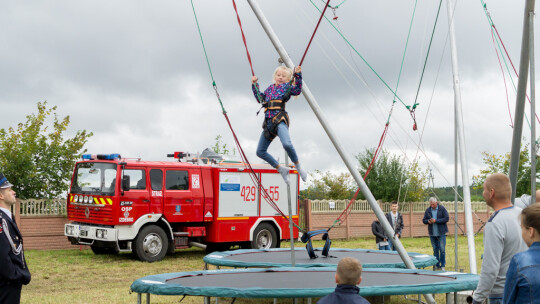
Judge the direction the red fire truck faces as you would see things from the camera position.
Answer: facing the viewer and to the left of the viewer

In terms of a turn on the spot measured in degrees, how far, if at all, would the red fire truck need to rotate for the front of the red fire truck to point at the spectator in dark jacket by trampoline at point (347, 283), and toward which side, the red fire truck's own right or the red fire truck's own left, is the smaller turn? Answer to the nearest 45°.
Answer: approximately 45° to the red fire truck's own left

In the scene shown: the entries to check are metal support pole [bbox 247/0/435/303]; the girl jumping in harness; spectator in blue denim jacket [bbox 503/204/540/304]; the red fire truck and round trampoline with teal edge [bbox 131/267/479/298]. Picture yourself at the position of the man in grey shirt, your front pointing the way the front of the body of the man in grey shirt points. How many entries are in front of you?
4

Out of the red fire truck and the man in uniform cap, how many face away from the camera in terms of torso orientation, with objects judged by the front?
0

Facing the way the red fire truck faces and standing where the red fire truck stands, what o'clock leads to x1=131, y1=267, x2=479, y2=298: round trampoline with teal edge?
The round trampoline with teal edge is roughly at 10 o'clock from the red fire truck.

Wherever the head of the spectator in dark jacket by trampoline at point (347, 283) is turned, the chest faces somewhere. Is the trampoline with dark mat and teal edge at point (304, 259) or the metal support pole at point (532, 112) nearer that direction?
the trampoline with dark mat and teal edge

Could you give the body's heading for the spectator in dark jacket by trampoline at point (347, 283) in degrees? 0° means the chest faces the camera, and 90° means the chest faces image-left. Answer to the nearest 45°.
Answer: approximately 180°

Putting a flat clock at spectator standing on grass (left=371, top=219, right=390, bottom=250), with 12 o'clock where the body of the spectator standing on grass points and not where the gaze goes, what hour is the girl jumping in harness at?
The girl jumping in harness is roughly at 2 o'clock from the spectator standing on grass.

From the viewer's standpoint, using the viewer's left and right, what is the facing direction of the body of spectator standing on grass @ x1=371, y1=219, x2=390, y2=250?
facing the viewer and to the right of the viewer

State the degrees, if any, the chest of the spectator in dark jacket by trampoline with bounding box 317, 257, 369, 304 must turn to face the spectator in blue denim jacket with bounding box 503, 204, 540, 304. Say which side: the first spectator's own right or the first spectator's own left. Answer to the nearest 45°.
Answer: approximately 135° to the first spectator's own right

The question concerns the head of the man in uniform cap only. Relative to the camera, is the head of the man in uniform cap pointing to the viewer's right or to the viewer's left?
to the viewer's right

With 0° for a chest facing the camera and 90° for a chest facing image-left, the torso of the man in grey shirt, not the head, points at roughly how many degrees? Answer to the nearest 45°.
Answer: approximately 135°

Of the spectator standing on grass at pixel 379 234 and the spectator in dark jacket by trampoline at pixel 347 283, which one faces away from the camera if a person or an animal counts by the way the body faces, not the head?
the spectator in dark jacket by trampoline at pixel 347 283

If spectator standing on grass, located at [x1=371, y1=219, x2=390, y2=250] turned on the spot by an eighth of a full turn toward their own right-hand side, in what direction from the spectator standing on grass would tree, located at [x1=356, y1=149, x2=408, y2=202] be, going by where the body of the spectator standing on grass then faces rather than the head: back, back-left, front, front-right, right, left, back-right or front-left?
back

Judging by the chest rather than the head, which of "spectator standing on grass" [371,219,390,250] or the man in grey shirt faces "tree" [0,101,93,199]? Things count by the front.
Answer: the man in grey shirt

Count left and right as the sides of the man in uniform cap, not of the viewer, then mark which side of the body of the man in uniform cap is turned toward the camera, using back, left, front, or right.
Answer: right

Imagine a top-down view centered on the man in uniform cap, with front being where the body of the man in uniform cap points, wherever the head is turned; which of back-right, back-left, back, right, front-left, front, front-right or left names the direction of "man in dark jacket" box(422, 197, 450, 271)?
front-left
